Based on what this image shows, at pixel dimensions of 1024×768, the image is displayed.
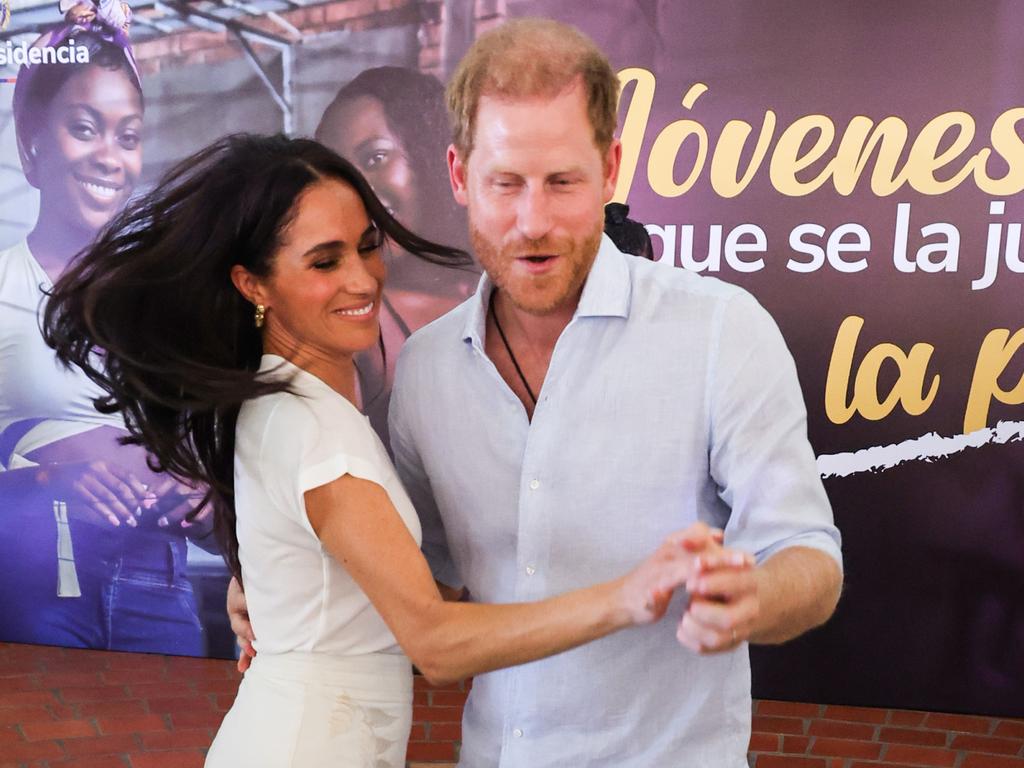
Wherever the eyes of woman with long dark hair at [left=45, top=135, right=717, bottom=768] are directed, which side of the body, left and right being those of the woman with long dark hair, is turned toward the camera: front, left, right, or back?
right

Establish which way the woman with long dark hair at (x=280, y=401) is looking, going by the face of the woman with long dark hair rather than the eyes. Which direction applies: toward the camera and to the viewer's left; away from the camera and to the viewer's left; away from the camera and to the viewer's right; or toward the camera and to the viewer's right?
toward the camera and to the viewer's right
